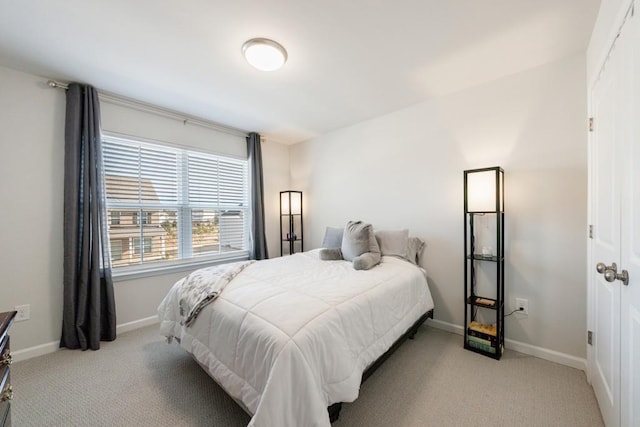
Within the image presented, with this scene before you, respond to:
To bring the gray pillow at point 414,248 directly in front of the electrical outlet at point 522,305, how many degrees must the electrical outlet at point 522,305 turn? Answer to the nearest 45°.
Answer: approximately 45° to its right

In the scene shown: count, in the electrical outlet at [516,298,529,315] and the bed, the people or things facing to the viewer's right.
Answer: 0

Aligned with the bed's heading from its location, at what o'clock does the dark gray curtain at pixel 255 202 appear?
The dark gray curtain is roughly at 4 o'clock from the bed.

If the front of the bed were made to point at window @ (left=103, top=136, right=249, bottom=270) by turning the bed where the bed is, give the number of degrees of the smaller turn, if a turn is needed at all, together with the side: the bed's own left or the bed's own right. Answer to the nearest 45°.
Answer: approximately 90° to the bed's own right

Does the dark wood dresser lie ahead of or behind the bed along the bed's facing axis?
ahead

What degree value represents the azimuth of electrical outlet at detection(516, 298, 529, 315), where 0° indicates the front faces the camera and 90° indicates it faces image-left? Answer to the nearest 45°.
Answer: approximately 45°

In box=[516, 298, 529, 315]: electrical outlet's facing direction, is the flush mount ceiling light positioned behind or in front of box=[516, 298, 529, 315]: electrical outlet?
in front

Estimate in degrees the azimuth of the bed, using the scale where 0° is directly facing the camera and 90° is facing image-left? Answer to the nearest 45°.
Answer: approximately 45°
